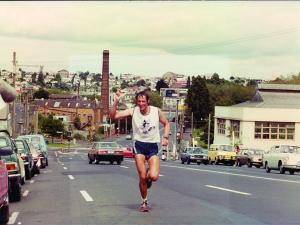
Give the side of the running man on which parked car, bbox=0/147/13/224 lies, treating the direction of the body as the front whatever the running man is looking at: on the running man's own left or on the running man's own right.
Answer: on the running man's own right

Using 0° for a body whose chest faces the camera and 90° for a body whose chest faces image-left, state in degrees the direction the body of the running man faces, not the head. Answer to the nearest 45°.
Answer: approximately 0°

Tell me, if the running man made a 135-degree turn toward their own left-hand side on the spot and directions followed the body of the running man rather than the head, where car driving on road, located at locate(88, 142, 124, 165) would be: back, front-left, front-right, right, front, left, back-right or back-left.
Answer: front-left
